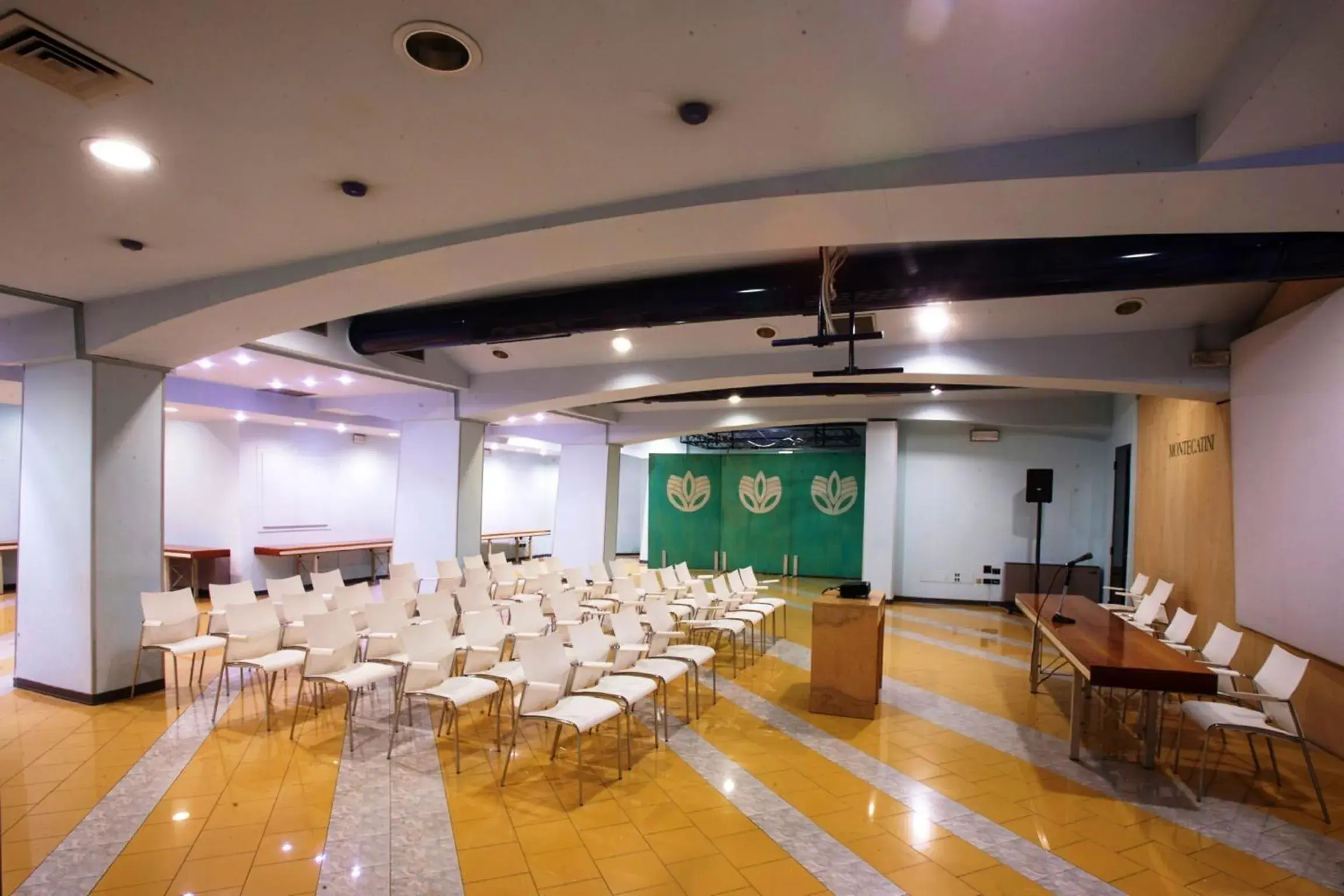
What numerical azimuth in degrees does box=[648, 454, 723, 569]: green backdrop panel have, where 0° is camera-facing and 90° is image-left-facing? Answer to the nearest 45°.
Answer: approximately 0°

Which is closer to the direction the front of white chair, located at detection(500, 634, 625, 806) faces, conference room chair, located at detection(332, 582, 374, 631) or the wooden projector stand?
the wooden projector stand

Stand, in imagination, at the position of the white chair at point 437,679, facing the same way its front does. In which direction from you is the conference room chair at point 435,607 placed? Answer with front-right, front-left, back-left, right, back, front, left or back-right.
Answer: back-left

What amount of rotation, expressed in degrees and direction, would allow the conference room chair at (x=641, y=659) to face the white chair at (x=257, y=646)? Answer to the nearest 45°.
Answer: approximately 135° to its right

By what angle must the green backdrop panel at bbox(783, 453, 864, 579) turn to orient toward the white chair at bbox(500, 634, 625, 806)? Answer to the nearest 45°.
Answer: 0° — it already faces it

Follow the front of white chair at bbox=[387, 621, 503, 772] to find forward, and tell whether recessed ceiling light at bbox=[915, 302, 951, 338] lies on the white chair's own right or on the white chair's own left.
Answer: on the white chair's own left

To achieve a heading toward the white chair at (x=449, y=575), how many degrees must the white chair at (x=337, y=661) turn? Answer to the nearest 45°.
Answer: approximately 135° to its left

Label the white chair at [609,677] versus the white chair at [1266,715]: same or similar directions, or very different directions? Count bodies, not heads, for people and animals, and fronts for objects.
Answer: very different directions

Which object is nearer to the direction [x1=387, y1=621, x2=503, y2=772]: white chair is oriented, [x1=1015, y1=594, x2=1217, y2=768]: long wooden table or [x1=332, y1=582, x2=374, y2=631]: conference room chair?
the long wooden table
